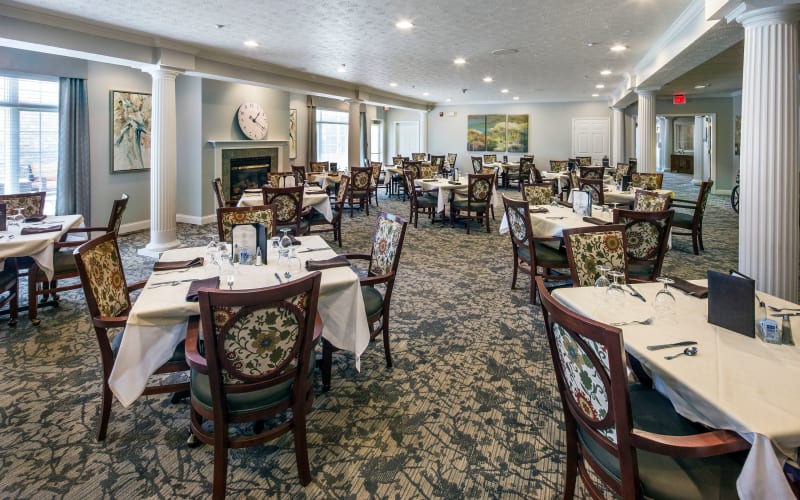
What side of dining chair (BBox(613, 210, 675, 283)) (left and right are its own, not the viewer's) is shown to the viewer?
back

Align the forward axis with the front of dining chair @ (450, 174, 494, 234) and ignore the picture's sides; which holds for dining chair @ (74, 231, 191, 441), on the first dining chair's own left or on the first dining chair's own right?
on the first dining chair's own left

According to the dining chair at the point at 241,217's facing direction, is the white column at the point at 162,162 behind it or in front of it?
behind

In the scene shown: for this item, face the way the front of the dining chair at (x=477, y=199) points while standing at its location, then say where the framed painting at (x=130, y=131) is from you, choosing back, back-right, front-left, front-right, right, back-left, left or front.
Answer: front-left

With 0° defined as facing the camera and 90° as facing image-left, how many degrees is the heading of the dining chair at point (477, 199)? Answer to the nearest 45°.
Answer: approximately 135°

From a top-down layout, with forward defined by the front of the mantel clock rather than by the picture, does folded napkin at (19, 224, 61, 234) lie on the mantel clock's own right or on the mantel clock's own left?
on the mantel clock's own right

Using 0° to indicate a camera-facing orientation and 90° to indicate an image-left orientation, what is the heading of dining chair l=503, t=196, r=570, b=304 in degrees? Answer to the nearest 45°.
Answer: approximately 225°
